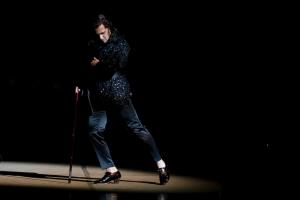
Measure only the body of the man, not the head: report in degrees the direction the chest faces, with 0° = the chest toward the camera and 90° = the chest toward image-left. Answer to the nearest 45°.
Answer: approximately 45°
